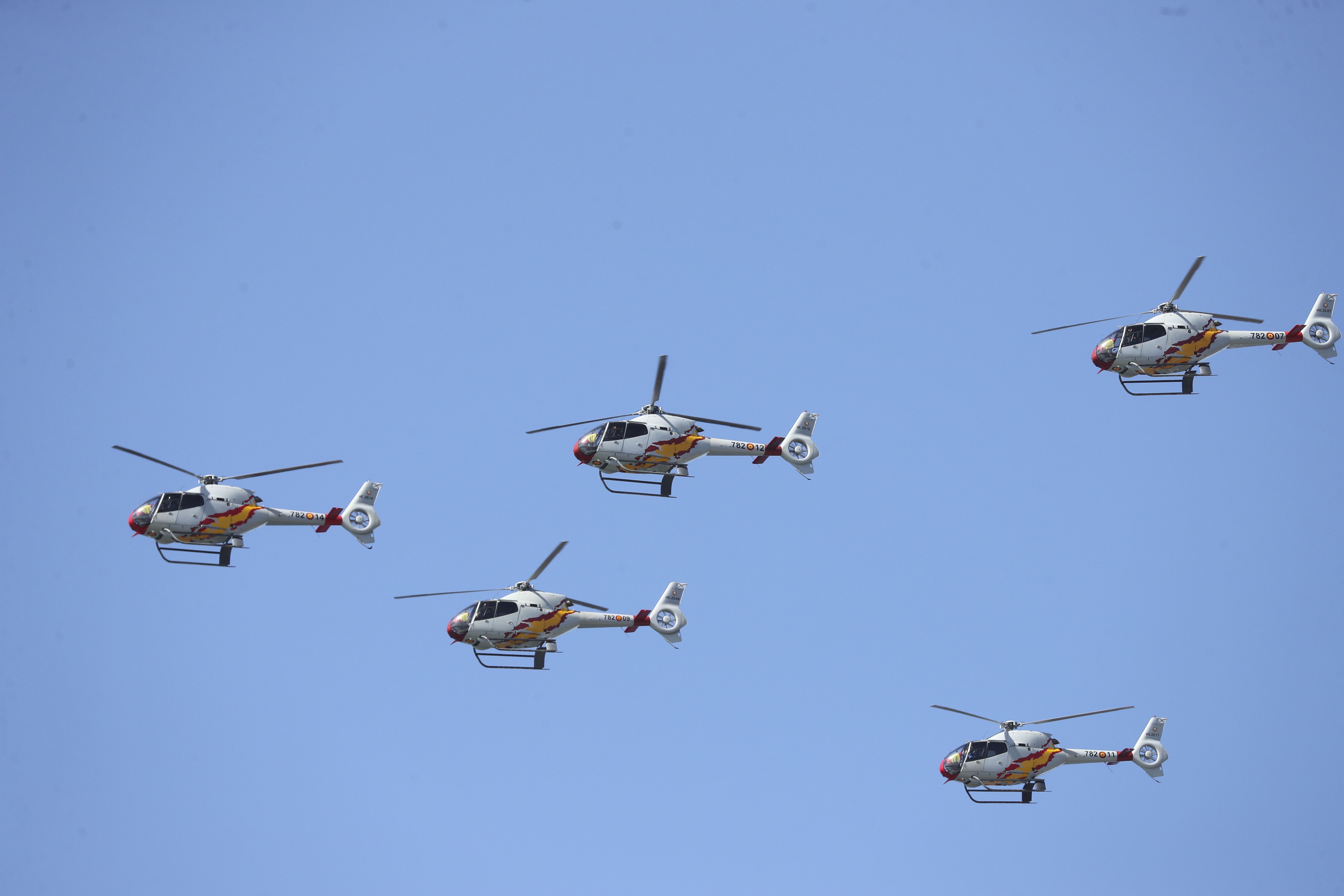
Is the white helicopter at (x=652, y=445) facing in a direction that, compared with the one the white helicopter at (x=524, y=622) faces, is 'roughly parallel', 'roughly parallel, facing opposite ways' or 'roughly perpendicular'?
roughly parallel

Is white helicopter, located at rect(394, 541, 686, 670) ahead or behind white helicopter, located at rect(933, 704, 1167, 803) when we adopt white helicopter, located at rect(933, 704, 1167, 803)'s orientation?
ahead

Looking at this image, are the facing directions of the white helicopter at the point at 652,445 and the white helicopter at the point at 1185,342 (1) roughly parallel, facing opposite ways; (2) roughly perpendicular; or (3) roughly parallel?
roughly parallel

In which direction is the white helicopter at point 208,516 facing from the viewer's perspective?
to the viewer's left

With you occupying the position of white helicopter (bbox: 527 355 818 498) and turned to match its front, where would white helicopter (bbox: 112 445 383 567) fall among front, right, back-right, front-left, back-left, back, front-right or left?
front

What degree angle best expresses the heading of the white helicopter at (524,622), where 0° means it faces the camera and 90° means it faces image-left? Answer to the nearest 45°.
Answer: approximately 90°

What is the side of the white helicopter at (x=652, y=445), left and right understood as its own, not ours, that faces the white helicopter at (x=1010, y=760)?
back

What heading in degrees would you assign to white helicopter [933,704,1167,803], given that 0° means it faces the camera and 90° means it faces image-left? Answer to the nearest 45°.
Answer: approximately 90°

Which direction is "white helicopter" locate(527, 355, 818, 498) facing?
to the viewer's left

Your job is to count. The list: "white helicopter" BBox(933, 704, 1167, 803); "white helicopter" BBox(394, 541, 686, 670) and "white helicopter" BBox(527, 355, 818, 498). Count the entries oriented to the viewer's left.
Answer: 3

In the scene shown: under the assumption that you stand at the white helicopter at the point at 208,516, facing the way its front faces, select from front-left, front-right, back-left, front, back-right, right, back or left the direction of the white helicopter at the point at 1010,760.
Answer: back

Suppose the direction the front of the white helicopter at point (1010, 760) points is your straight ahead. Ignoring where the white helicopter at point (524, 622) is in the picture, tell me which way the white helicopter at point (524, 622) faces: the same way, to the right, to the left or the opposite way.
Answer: the same way

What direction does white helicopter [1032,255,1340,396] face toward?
to the viewer's left

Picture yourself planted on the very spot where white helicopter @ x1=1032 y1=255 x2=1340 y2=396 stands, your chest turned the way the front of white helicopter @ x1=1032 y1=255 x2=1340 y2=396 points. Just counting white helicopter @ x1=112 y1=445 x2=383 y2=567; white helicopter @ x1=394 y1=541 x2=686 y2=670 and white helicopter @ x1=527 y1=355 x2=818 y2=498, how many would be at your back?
0

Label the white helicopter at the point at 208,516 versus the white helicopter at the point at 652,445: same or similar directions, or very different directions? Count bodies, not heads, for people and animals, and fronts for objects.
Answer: same or similar directions

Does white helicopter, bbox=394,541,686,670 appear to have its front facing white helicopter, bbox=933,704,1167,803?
no

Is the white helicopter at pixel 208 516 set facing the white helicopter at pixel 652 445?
no

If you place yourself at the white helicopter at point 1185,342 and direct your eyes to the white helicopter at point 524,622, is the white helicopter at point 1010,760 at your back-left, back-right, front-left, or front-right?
front-right

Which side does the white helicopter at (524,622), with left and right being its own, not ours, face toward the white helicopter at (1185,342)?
back

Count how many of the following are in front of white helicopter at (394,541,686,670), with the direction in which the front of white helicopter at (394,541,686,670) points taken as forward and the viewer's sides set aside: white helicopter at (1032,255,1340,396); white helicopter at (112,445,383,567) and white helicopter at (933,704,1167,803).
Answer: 1
